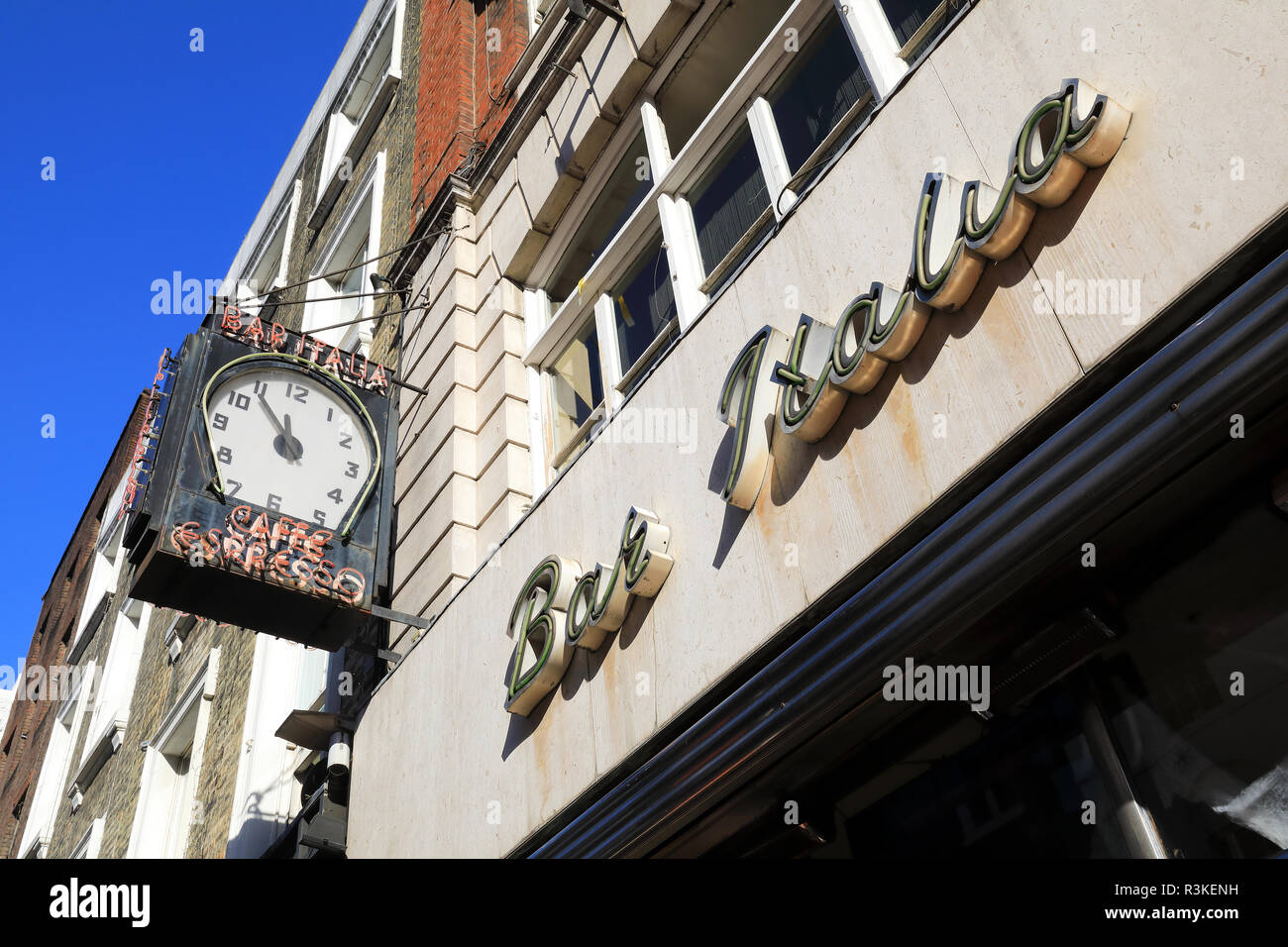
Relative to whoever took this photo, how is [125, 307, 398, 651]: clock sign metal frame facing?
facing the viewer
